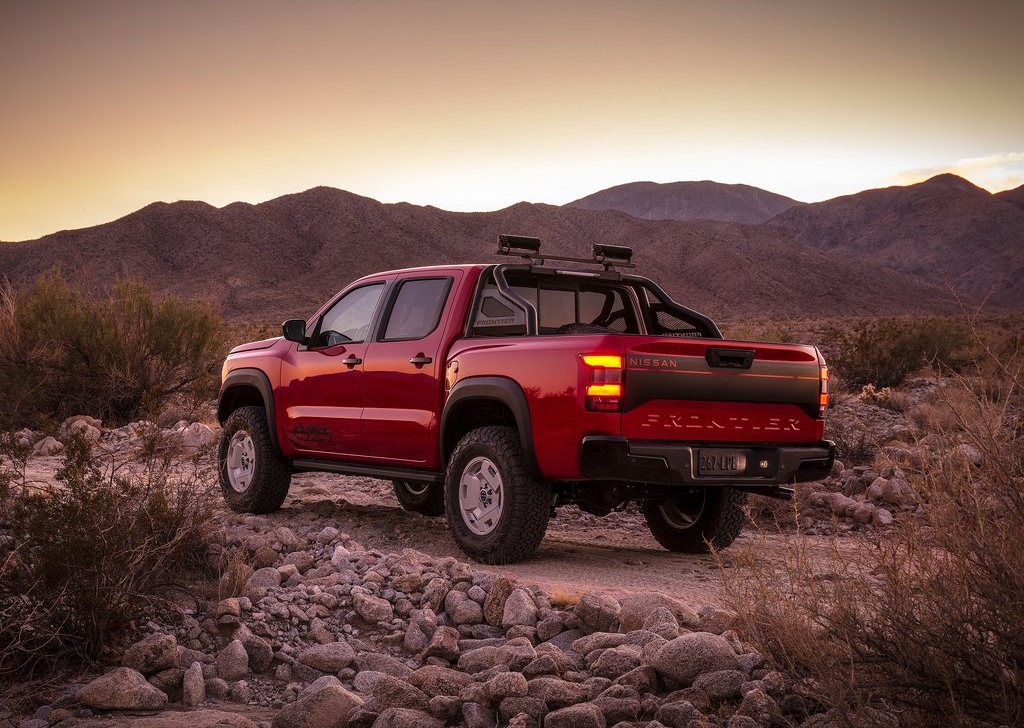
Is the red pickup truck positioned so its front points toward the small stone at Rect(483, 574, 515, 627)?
no

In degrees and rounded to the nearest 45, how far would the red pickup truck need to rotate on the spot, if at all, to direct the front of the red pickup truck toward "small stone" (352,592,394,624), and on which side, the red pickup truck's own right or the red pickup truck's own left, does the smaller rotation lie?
approximately 90° to the red pickup truck's own left

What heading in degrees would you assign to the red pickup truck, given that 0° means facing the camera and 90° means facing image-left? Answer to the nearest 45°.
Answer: approximately 135°

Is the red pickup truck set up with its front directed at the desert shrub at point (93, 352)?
yes

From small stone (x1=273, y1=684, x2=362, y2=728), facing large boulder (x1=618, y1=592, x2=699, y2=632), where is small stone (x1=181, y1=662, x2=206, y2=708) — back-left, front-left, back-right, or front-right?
back-left

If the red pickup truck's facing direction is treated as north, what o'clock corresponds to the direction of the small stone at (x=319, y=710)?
The small stone is roughly at 8 o'clock from the red pickup truck.

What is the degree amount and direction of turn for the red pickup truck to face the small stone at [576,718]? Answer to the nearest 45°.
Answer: approximately 135° to its left

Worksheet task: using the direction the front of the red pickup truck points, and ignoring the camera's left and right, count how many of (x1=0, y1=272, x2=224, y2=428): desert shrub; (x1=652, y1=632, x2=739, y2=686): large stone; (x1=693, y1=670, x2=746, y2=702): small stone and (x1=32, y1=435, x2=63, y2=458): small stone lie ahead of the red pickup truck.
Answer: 2

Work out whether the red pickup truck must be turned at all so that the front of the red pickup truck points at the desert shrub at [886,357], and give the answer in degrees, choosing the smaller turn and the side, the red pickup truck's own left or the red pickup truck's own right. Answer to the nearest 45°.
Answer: approximately 90° to the red pickup truck's own right

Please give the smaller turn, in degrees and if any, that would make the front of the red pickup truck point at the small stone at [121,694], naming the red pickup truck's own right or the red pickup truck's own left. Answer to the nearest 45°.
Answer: approximately 90° to the red pickup truck's own left

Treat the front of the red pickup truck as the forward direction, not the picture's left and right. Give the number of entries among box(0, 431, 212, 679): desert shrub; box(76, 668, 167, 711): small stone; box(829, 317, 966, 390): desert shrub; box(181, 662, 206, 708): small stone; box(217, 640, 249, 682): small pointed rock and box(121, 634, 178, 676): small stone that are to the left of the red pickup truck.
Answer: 5

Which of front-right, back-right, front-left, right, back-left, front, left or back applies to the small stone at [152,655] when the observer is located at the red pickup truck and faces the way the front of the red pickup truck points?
left

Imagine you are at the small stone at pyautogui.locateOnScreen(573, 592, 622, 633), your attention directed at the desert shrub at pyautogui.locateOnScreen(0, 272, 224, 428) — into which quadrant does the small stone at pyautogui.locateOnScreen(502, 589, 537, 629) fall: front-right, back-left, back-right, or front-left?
front-left

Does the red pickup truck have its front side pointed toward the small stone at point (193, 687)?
no

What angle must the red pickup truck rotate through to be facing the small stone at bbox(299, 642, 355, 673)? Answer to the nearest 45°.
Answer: approximately 90° to its left

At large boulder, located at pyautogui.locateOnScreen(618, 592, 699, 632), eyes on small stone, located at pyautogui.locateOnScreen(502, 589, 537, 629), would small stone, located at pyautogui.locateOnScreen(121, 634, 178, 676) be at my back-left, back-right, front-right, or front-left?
front-left

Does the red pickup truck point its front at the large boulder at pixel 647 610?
no

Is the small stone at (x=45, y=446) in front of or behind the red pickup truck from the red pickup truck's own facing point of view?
in front

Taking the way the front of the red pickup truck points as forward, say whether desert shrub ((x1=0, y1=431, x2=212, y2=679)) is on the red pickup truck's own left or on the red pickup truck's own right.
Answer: on the red pickup truck's own left
